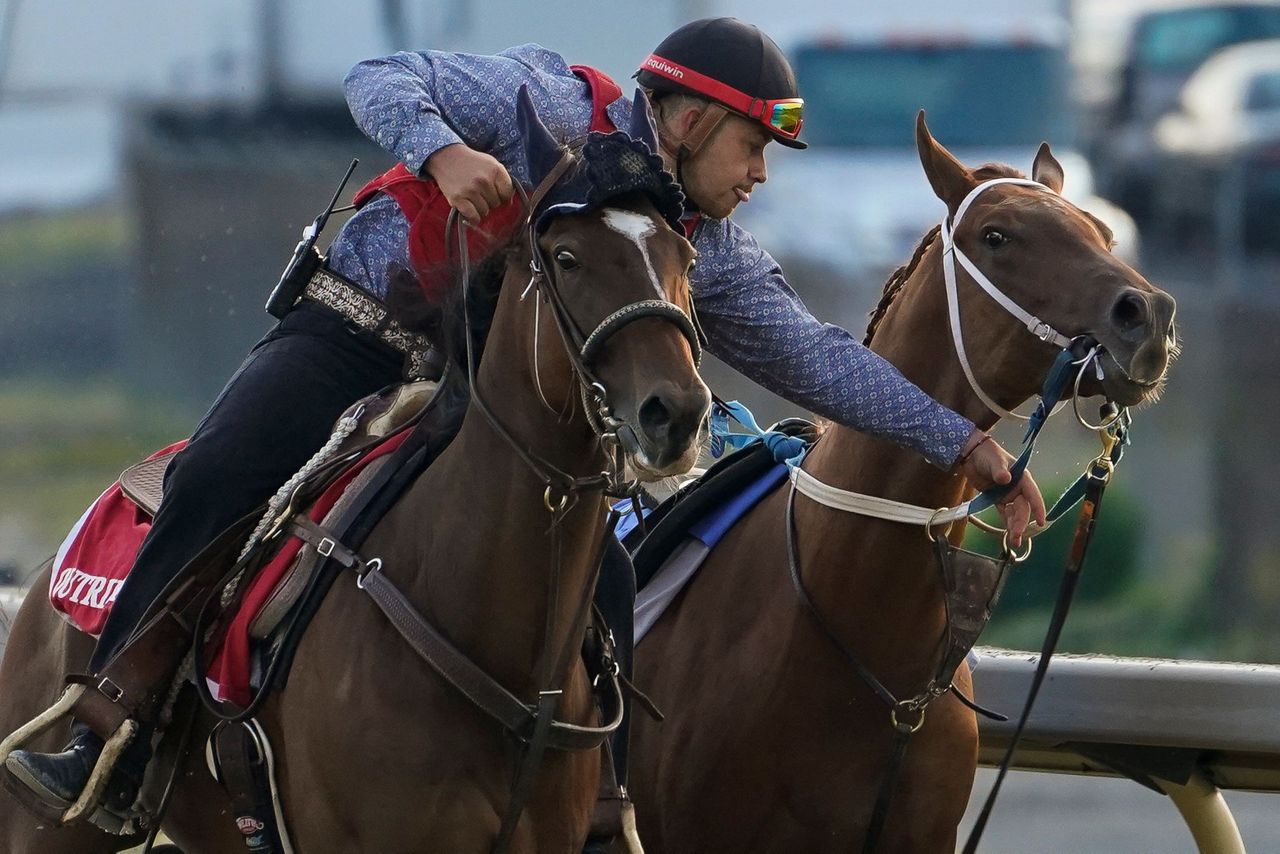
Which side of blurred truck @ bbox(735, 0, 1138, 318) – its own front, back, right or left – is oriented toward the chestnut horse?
front

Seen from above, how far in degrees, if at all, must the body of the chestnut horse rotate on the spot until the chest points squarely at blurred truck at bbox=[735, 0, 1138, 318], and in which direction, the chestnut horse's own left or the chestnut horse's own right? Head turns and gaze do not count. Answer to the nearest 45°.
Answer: approximately 135° to the chestnut horse's own left

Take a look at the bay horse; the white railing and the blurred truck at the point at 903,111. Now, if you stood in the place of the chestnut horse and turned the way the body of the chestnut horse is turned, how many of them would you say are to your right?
1

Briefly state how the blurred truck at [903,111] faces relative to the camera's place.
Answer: facing the viewer

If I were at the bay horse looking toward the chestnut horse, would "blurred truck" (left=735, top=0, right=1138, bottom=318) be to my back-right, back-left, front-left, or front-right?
front-left

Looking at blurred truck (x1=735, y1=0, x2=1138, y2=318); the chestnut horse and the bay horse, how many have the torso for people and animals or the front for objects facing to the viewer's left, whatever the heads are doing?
0

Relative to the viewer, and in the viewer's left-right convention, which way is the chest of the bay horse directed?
facing the viewer and to the right of the viewer

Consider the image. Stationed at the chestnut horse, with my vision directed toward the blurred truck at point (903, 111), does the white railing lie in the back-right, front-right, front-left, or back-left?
front-right

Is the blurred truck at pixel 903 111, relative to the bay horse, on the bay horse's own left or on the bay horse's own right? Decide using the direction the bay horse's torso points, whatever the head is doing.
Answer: on the bay horse's own left

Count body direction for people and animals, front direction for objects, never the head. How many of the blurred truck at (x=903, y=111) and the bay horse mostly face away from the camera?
0

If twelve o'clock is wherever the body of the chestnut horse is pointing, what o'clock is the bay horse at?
The bay horse is roughly at 3 o'clock from the chestnut horse.
